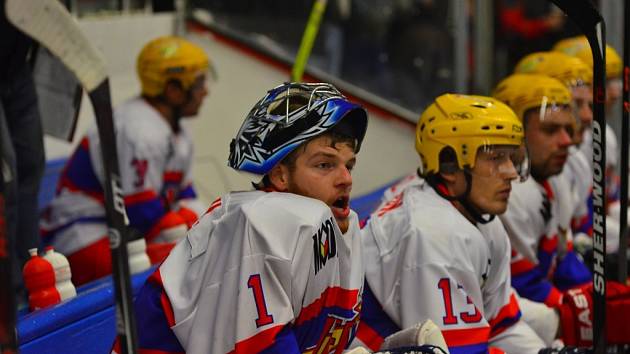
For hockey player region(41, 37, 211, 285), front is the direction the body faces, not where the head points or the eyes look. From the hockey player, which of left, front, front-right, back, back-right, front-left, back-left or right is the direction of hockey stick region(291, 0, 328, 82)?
front-left

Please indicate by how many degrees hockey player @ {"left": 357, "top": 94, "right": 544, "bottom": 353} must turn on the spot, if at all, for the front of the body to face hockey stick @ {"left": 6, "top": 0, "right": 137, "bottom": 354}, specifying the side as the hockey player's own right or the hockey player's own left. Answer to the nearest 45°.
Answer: approximately 135° to the hockey player's own right

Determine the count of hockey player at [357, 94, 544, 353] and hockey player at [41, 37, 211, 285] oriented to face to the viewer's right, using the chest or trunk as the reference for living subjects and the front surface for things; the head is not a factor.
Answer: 2

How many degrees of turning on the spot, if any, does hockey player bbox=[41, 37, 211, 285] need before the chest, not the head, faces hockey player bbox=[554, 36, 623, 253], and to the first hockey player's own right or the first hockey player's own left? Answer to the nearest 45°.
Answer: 0° — they already face them

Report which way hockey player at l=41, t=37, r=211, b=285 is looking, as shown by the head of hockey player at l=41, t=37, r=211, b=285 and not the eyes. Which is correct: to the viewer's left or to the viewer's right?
to the viewer's right

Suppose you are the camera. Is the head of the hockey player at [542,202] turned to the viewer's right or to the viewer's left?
to the viewer's right

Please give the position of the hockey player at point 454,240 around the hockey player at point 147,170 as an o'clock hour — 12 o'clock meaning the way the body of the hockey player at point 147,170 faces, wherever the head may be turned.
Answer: the hockey player at point 454,240 is roughly at 2 o'clock from the hockey player at point 147,170.

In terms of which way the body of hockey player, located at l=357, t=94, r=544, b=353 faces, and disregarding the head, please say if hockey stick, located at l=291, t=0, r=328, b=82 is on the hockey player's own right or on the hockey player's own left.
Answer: on the hockey player's own left

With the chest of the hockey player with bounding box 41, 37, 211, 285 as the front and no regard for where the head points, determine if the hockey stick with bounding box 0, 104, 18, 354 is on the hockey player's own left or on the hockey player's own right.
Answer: on the hockey player's own right

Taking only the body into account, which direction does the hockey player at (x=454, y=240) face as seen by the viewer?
to the viewer's right

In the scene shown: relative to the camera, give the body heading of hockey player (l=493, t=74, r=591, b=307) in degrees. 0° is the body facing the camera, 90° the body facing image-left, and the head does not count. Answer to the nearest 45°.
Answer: approximately 315°

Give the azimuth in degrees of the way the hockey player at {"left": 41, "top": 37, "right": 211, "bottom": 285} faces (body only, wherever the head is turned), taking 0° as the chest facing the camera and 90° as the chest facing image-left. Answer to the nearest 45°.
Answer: approximately 270°

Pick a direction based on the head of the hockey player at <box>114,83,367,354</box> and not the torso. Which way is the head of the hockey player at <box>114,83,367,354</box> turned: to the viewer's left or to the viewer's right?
to the viewer's right
